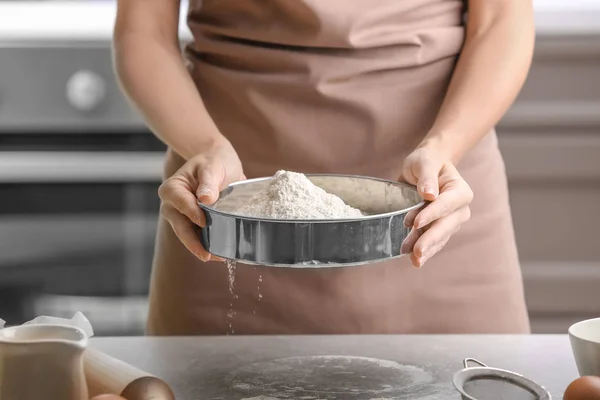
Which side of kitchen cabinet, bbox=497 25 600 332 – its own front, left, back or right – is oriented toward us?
front

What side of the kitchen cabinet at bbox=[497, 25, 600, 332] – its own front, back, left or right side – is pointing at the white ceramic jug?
front

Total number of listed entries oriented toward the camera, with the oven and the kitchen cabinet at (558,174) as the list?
2

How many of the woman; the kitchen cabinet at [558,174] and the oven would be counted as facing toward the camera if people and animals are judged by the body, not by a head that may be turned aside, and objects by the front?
3

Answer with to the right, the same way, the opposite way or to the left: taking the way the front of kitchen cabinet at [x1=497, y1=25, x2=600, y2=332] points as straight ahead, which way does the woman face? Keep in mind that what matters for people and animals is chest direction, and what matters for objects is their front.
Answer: the same way

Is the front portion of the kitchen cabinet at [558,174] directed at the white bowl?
yes

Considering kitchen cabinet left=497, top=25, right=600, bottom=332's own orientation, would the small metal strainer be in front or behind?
in front

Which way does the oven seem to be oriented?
toward the camera

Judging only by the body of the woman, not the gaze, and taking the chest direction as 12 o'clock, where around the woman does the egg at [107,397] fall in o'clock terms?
The egg is roughly at 1 o'clock from the woman.

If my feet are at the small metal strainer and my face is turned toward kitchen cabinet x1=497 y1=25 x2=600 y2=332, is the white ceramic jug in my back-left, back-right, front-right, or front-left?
back-left
